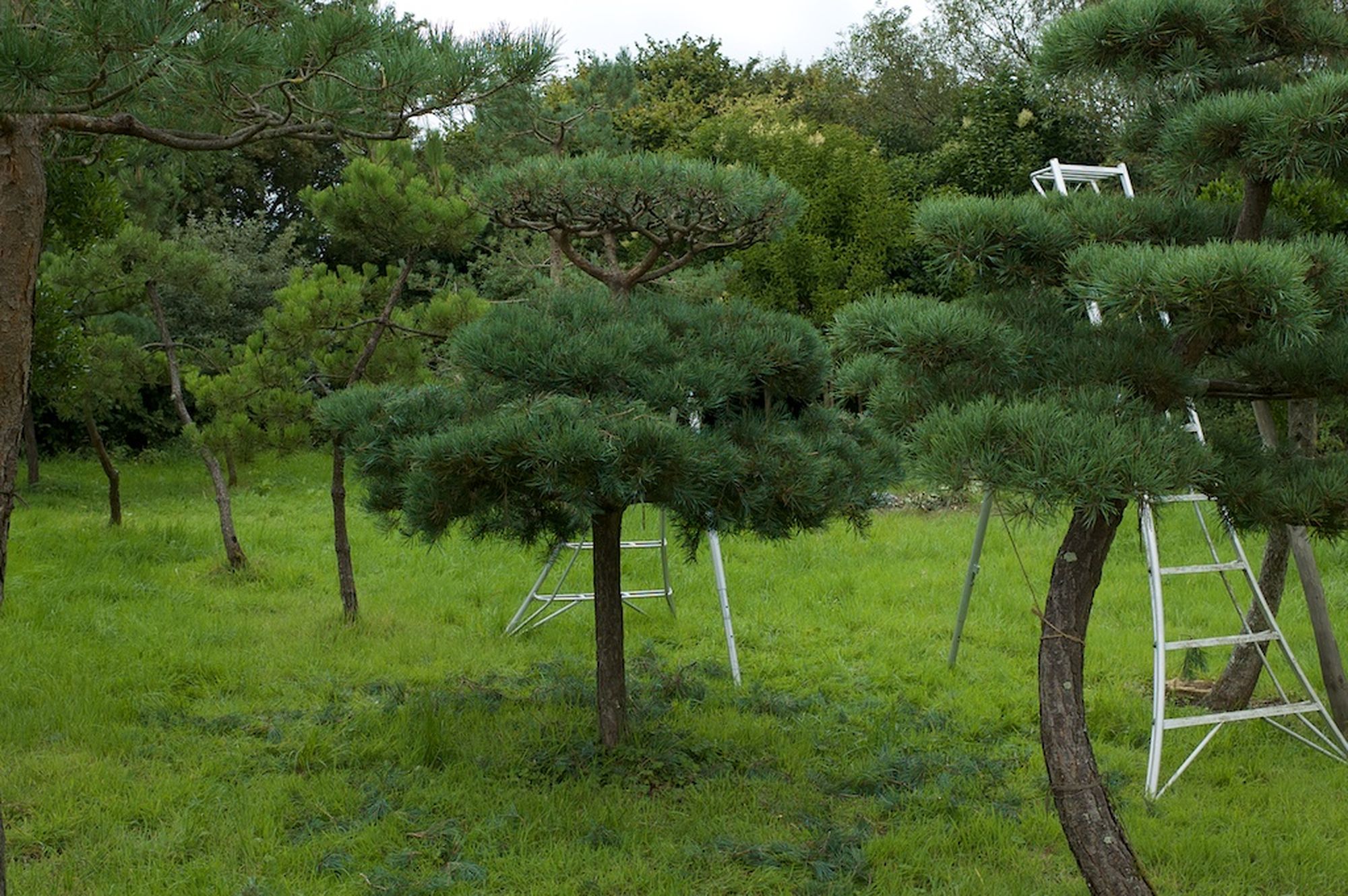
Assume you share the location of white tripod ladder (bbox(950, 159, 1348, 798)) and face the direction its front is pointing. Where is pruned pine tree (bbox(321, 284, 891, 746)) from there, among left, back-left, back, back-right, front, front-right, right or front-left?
right

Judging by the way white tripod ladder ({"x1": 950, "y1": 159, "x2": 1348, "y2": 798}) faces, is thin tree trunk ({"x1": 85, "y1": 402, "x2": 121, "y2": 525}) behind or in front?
behind

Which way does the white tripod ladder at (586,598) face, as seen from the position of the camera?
facing away from the viewer and to the left of the viewer

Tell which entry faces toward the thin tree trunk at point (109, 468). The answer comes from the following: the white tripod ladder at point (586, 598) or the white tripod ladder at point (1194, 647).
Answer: the white tripod ladder at point (586, 598)

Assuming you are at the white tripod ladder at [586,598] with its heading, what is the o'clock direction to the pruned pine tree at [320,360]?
The pruned pine tree is roughly at 11 o'clock from the white tripod ladder.

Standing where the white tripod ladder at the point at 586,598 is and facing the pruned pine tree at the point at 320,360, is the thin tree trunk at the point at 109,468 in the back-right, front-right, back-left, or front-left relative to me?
front-right

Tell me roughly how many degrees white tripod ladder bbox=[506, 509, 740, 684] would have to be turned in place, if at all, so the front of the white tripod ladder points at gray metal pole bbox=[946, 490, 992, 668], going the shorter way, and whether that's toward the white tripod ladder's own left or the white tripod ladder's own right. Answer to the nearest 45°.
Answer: approximately 180°

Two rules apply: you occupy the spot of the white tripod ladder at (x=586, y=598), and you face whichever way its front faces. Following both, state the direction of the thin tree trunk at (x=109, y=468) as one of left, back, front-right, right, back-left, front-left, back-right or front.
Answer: front

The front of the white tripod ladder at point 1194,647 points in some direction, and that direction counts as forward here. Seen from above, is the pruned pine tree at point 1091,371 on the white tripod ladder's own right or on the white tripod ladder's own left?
on the white tripod ladder's own right

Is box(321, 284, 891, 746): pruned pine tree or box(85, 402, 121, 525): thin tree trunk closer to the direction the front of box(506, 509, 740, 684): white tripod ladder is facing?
the thin tree trunk

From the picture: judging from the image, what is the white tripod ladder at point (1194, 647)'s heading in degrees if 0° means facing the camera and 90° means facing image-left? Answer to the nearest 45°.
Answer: approximately 315°

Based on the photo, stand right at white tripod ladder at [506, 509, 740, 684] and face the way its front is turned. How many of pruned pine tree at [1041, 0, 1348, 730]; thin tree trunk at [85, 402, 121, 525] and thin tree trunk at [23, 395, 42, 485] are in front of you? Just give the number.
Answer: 2
